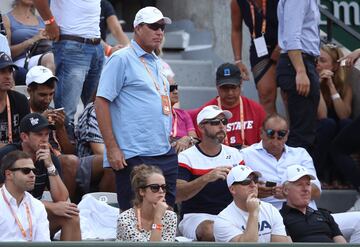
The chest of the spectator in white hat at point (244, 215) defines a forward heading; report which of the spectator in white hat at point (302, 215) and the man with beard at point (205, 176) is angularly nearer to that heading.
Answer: the spectator in white hat

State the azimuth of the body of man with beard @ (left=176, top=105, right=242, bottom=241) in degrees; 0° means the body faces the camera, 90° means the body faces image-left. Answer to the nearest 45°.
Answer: approximately 315°

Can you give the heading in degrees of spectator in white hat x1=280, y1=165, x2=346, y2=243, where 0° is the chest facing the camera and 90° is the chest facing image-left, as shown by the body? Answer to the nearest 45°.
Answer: approximately 315°

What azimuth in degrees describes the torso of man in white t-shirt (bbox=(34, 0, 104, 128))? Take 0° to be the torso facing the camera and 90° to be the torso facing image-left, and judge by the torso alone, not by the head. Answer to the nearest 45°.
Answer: approximately 315°

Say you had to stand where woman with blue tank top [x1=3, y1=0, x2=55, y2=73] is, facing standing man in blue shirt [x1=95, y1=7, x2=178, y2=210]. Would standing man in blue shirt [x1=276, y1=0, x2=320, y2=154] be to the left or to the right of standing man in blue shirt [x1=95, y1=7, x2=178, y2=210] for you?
left

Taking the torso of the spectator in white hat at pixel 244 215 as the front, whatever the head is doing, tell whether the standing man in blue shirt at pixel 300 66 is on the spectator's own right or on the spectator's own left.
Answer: on the spectator's own left

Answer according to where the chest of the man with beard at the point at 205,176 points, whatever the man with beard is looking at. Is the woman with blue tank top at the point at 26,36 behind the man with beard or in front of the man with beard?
behind
